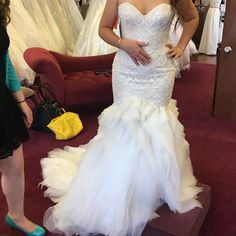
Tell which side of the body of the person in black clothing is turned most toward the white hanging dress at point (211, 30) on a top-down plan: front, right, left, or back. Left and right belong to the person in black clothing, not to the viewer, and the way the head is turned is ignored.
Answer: left

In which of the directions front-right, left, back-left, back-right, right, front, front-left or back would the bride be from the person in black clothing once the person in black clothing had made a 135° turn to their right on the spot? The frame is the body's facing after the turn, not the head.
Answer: back

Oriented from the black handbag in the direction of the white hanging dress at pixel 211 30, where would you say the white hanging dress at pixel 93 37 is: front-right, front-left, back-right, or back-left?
front-left

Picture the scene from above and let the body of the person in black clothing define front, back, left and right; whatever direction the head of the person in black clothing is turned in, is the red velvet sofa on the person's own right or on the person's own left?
on the person's own left

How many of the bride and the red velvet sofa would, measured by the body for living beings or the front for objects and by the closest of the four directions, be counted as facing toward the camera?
2

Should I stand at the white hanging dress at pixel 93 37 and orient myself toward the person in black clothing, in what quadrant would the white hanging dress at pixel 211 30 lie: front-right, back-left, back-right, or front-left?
back-left

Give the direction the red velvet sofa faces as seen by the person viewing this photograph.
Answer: facing the viewer

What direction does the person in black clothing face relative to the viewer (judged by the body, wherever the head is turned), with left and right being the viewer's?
facing the viewer and to the right of the viewer

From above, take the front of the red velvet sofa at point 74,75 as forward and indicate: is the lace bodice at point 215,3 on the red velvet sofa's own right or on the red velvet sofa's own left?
on the red velvet sofa's own left

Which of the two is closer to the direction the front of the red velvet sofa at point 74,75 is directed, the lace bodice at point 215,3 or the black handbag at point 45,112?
the black handbag
